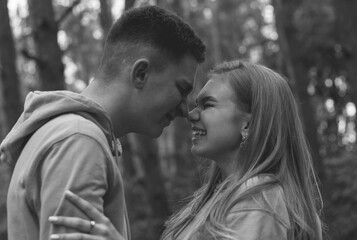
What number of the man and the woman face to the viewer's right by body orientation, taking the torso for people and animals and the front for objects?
1

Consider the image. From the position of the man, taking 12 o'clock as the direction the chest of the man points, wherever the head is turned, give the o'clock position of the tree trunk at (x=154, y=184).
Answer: The tree trunk is roughly at 9 o'clock from the man.

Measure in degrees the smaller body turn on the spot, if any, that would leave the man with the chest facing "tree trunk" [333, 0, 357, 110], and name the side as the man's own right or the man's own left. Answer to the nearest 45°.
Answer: approximately 45° to the man's own left

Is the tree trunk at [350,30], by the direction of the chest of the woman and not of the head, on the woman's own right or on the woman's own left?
on the woman's own right

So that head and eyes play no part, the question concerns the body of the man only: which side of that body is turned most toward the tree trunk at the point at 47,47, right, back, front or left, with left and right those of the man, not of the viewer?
left

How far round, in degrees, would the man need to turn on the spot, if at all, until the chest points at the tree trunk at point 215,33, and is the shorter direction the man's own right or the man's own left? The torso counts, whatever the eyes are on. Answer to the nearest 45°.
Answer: approximately 90° to the man's own left

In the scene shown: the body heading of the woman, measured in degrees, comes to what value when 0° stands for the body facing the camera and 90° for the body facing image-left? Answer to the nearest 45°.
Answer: approximately 90°

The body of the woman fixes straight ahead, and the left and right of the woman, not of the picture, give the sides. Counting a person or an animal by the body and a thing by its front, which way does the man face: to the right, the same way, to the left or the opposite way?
the opposite way

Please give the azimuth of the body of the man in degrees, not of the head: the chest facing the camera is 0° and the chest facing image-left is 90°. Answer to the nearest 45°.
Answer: approximately 270°
